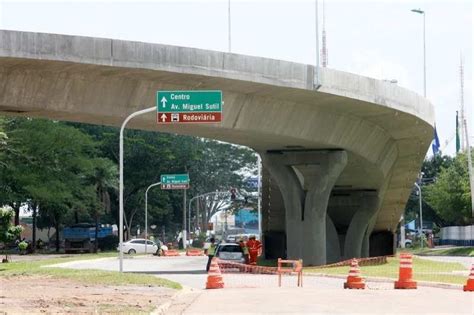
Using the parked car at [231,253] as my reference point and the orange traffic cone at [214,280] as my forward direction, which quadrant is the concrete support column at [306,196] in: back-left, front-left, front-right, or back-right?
back-left

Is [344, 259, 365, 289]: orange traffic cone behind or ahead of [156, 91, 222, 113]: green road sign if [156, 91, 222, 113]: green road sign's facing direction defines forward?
ahead

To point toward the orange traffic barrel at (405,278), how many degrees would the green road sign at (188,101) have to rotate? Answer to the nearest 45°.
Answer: approximately 45° to its left

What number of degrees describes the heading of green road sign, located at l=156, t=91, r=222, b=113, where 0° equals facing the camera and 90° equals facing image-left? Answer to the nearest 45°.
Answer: approximately 0°

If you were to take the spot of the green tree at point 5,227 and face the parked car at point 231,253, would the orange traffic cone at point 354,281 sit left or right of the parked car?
right

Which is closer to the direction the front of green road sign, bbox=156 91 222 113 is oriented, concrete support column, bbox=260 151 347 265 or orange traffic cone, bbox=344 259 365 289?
the orange traffic cone

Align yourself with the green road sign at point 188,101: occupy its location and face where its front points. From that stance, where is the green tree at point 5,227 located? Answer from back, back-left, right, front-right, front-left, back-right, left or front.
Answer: back-right

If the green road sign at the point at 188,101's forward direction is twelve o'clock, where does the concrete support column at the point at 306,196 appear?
The concrete support column is roughly at 7 o'clock from the green road sign.
